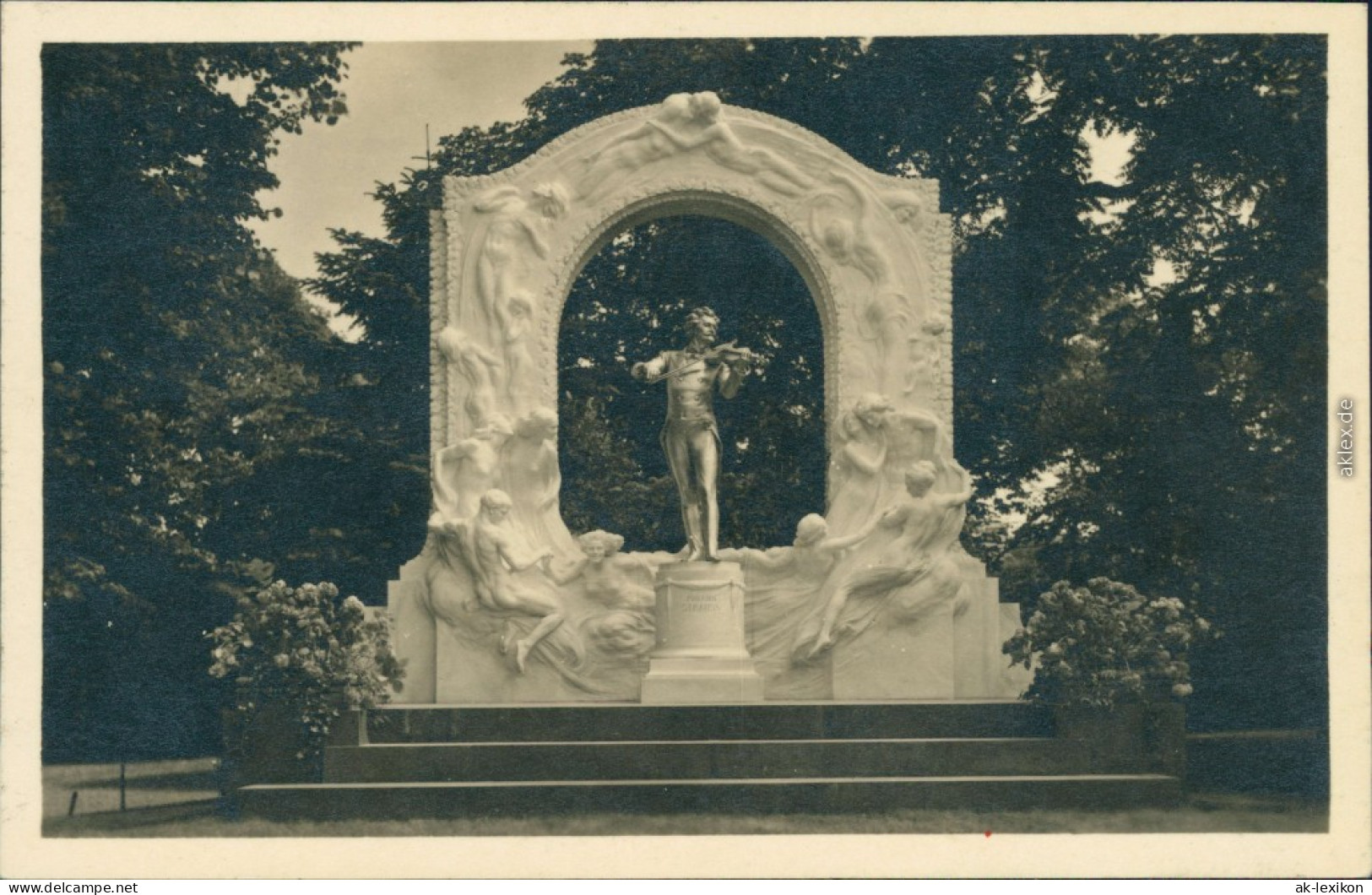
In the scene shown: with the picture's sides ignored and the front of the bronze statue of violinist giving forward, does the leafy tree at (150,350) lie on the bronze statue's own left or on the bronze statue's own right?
on the bronze statue's own right

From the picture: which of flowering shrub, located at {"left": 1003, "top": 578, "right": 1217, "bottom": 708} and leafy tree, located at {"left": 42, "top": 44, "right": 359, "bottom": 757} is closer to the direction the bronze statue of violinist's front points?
the flowering shrub

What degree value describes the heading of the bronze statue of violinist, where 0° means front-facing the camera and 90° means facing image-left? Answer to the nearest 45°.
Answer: approximately 0°

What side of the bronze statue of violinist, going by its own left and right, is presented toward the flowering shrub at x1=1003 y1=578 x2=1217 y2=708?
left
